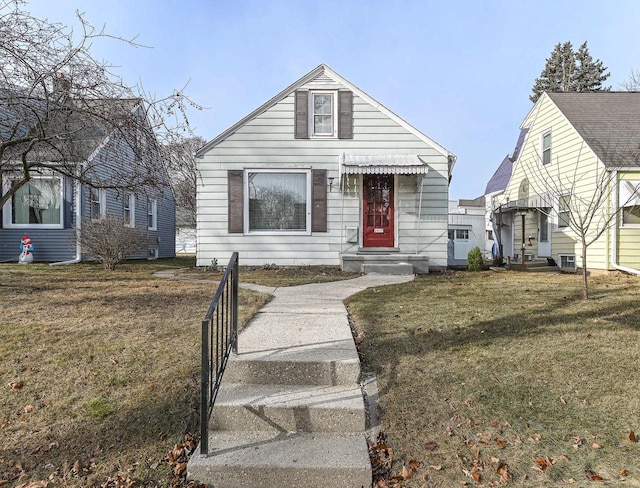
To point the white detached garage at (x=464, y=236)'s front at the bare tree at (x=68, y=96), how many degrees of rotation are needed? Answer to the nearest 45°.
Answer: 0° — it already faces it

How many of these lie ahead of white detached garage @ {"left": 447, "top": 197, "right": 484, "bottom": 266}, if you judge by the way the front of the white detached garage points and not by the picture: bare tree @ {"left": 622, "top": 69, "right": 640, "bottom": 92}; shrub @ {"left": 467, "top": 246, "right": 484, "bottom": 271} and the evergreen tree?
1

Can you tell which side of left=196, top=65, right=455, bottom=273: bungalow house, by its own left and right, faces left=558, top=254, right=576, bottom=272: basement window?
left

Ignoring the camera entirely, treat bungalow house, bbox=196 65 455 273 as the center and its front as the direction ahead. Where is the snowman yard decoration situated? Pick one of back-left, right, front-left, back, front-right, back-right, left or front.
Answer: right

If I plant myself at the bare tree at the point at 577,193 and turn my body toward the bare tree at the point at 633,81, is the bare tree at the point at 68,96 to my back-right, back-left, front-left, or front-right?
back-left

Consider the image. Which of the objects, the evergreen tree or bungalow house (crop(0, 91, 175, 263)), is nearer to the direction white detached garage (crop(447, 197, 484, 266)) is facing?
the bungalow house

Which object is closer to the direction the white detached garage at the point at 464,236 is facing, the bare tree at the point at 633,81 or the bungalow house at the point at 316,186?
the bungalow house

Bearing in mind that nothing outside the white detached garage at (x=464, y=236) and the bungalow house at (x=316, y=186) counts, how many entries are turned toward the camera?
2

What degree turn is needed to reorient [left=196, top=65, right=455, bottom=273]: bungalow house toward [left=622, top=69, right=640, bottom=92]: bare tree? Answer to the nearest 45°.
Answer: approximately 135° to its left

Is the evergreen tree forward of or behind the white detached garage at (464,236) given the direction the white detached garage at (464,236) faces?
behind

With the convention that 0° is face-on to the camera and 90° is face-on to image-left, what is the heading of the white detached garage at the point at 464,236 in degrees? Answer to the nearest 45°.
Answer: approximately 0°

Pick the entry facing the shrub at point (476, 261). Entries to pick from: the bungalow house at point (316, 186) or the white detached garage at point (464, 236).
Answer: the white detached garage

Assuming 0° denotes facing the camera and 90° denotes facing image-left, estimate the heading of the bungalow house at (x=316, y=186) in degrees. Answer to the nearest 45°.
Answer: approximately 0°

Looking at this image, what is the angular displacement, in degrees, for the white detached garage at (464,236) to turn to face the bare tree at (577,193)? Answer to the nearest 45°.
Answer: approximately 45° to its left

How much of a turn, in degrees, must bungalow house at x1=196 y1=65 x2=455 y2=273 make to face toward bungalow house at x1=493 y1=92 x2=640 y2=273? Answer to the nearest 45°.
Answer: approximately 90° to its left
